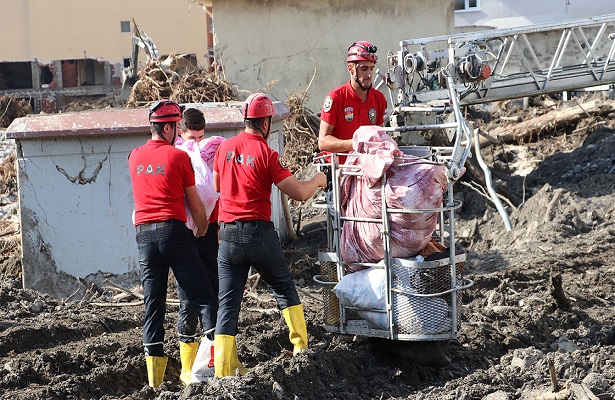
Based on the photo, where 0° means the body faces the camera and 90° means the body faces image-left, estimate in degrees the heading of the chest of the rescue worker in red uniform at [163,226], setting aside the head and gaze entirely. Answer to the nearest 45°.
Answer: approximately 225°

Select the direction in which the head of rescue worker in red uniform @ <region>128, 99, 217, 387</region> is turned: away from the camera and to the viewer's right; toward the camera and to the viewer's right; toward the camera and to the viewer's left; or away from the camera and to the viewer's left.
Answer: away from the camera and to the viewer's right

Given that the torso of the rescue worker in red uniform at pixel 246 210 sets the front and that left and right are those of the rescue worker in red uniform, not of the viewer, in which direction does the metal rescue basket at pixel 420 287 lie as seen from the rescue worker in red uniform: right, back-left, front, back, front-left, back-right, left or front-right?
front-right

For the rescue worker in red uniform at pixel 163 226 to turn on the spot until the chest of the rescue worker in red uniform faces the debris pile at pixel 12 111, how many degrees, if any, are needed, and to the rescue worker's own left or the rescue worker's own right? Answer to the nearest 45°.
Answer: approximately 45° to the rescue worker's own left

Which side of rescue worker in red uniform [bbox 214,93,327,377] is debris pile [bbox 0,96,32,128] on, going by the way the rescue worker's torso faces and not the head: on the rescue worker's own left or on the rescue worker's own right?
on the rescue worker's own left

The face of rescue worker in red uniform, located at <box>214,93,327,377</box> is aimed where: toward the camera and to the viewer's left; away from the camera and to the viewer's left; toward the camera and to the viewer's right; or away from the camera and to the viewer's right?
away from the camera and to the viewer's right

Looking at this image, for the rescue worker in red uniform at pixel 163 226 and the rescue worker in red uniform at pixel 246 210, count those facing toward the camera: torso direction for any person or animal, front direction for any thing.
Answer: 0

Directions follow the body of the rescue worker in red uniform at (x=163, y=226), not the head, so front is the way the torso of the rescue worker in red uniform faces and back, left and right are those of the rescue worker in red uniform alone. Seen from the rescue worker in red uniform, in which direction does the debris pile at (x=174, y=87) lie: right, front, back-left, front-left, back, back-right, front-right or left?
front-left

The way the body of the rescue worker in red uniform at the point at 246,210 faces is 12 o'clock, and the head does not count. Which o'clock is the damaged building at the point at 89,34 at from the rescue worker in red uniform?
The damaged building is roughly at 10 o'clock from the rescue worker in red uniform.

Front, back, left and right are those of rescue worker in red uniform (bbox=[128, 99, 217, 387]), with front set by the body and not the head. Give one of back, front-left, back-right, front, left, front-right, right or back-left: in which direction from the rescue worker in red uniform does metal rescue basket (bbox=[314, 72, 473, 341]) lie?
front-right

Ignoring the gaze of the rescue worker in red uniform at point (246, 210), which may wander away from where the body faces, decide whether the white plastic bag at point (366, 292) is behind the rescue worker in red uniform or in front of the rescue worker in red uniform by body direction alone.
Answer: in front

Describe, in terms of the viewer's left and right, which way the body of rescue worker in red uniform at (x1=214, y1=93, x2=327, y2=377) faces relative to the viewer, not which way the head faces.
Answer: facing away from the viewer and to the right of the viewer

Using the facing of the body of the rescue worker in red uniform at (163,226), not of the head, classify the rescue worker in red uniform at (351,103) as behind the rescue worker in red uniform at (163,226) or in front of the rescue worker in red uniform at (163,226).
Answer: in front
